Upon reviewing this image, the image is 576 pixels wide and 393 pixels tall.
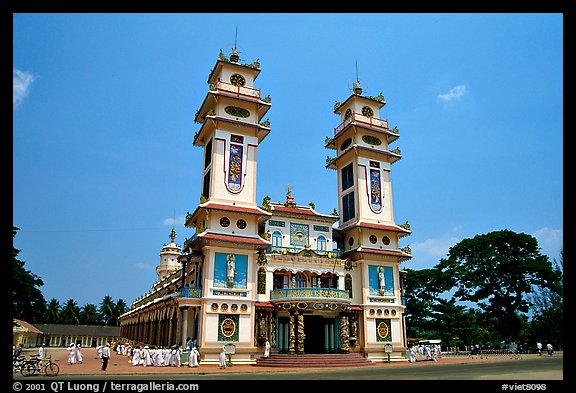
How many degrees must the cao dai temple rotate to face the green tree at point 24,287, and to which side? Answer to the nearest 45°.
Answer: approximately 135° to its right

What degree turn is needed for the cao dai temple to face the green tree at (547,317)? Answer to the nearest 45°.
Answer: approximately 90° to its left

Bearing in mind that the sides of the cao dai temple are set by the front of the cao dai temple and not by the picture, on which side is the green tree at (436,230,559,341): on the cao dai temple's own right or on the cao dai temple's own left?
on the cao dai temple's own left

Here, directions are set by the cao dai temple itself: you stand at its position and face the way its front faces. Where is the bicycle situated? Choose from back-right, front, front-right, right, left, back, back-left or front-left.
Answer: right

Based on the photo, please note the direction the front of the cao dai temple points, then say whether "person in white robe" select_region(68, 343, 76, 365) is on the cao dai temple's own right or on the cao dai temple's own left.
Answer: on the cao dai temple's own right

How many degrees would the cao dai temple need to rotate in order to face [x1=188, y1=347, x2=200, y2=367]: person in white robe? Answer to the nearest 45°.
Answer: approximately 90° to its right
